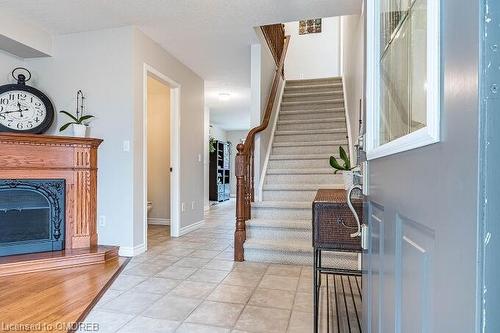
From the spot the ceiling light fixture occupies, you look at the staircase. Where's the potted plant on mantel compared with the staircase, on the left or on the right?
right

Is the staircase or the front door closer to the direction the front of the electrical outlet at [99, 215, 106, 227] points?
the front door

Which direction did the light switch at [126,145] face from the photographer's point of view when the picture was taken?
facing the viewer

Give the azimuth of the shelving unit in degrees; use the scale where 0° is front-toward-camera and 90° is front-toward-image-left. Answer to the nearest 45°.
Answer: approximately 315°

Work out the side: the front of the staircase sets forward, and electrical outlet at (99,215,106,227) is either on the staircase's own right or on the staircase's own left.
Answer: on the staircase's own right

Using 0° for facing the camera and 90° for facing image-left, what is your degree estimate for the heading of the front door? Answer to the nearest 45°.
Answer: approximately 45°

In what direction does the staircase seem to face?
toward the camera

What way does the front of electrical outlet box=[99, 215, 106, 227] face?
toward the camera

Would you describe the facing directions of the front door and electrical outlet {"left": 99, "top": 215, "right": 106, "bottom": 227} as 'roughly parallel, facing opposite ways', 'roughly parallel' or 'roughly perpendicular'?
roughly perpendicular

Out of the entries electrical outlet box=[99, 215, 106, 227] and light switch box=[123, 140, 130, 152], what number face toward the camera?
2

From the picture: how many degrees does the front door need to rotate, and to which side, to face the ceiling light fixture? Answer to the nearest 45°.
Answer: approximately 90° to its right

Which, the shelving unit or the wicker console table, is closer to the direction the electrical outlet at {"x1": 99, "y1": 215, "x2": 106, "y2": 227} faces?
the wicker console table

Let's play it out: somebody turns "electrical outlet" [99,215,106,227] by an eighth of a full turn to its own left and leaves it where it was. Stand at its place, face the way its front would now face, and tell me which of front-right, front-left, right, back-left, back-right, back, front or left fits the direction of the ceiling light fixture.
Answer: left
